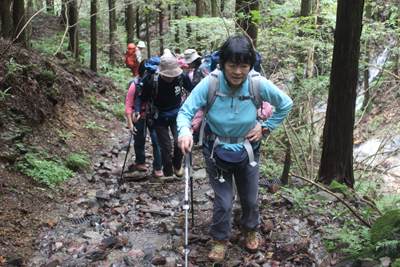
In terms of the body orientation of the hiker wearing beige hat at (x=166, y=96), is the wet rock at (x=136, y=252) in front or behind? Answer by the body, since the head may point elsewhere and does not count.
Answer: in front

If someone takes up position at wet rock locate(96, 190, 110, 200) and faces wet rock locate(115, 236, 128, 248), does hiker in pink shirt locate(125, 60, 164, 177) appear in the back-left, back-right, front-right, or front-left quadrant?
back-left

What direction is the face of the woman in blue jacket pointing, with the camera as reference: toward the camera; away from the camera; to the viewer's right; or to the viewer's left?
toward the camera

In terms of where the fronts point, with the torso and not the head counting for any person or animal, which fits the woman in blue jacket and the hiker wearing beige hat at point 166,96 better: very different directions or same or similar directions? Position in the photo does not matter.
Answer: same or similar directions

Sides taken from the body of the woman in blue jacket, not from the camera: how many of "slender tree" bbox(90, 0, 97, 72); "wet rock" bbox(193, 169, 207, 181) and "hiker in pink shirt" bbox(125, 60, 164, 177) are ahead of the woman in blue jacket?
0

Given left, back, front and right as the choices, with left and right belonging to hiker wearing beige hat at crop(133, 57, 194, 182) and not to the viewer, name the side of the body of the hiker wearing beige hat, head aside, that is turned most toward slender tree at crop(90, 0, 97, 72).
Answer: back

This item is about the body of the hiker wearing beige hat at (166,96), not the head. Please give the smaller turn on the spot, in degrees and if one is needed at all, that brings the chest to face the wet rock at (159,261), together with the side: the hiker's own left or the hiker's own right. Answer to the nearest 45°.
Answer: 0° — they already face it

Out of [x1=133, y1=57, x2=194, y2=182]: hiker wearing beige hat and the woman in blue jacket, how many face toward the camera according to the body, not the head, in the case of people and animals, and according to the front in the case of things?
2

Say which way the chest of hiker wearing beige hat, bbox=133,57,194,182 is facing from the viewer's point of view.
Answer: toward the camera

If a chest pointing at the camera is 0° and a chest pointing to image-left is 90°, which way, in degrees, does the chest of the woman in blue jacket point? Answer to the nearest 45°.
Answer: approximately 0°

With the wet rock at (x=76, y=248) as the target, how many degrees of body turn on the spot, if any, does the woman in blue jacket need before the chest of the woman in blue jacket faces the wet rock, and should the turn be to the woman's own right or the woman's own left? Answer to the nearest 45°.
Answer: approximately 90° to the woman's own right
